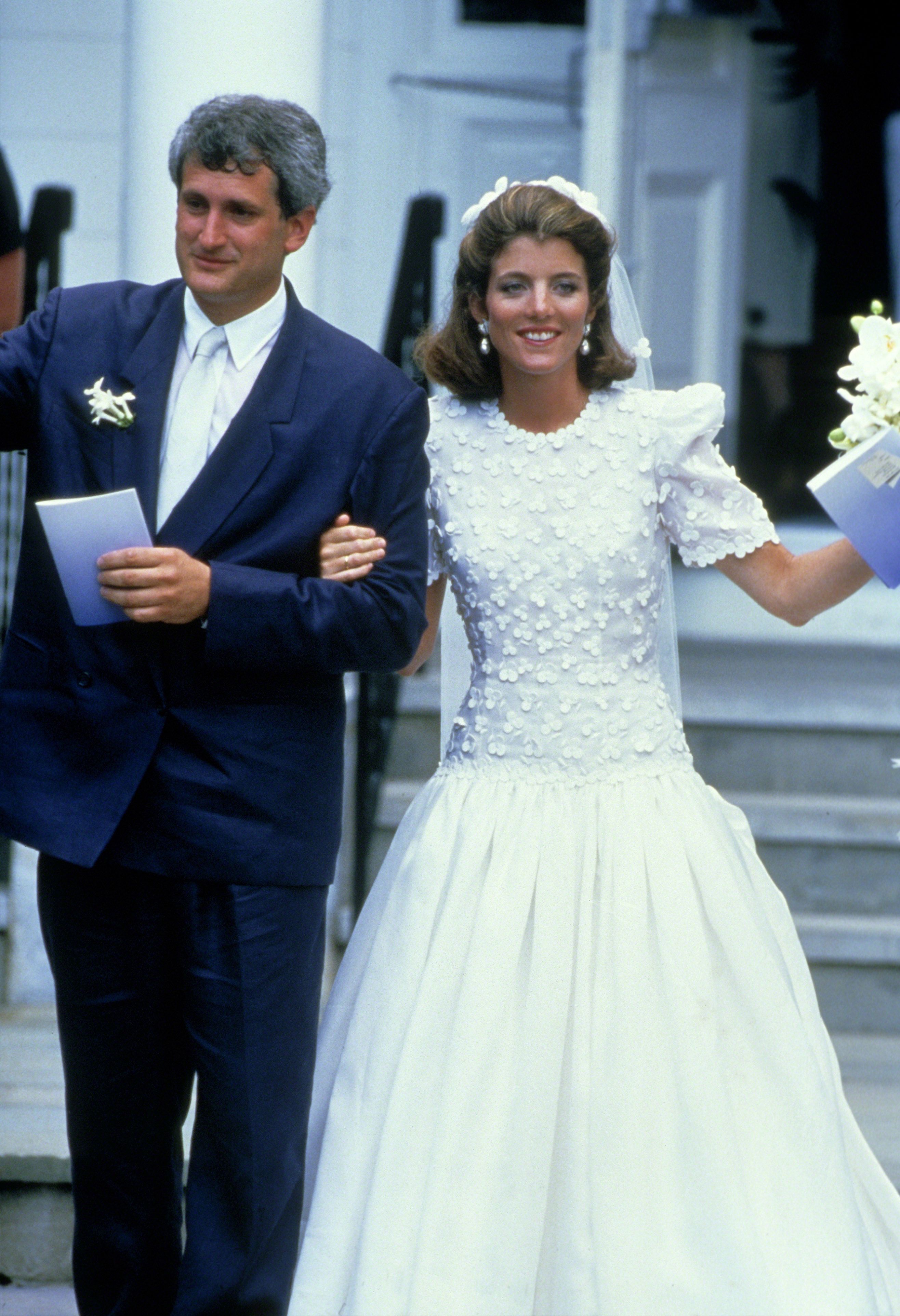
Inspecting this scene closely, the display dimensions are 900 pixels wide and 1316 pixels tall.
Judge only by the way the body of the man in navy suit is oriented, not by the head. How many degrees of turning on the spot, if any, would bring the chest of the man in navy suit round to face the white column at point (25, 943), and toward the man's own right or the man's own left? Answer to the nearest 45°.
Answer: approximately 180°

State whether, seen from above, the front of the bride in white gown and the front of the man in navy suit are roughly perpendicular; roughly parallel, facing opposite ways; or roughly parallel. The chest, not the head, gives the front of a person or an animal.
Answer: roughly parallel

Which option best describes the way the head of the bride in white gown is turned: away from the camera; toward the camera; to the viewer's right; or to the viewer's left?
toward the camera

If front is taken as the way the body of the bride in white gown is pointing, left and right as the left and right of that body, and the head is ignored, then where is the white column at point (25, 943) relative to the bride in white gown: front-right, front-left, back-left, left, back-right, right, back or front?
back-right

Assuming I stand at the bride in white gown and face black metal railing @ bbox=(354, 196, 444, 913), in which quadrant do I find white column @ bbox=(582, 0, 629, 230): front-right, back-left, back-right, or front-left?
front-right

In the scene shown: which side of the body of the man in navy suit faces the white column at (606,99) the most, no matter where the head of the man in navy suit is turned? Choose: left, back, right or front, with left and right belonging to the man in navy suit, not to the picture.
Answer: back

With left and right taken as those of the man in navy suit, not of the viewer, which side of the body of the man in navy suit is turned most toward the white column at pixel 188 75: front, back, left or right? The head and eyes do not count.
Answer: back

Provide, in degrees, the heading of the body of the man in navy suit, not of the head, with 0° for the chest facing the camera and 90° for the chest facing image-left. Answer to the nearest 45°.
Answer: approximately 0°

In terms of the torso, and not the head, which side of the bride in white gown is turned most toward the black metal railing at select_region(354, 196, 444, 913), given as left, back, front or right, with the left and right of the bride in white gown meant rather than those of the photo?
back

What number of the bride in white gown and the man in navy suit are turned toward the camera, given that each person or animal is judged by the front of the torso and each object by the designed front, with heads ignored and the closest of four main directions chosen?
2

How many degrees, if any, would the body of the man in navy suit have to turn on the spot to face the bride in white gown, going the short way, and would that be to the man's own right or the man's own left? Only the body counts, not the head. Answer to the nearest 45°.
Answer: approximately 90° to the man's own left

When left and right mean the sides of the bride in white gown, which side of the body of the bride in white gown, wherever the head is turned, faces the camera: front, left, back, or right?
front

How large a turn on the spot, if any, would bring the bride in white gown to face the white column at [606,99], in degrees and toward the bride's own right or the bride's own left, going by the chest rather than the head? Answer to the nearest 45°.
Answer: approximately 180°
